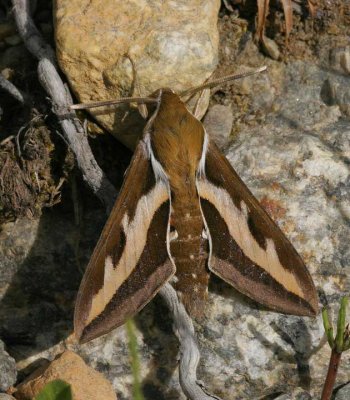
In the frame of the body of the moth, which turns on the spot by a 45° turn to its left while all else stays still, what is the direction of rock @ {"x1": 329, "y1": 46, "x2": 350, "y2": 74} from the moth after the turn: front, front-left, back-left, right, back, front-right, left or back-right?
right

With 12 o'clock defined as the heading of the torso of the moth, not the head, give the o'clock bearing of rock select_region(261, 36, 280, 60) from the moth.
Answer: The rock is roughly at 1 o'clock from the moth.

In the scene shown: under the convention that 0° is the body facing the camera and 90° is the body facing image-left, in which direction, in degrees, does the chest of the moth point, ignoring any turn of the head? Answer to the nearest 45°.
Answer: approximately 180°

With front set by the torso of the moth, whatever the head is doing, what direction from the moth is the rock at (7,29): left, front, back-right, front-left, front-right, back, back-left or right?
front-left

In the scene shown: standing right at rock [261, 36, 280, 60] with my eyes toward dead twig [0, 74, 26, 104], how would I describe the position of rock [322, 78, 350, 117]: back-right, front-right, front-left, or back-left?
back-left

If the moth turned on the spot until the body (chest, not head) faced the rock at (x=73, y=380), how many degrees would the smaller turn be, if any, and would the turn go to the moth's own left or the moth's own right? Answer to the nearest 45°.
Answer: approximately 135° to the moth's own left

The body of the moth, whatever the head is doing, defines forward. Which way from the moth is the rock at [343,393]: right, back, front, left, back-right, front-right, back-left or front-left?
back-right
